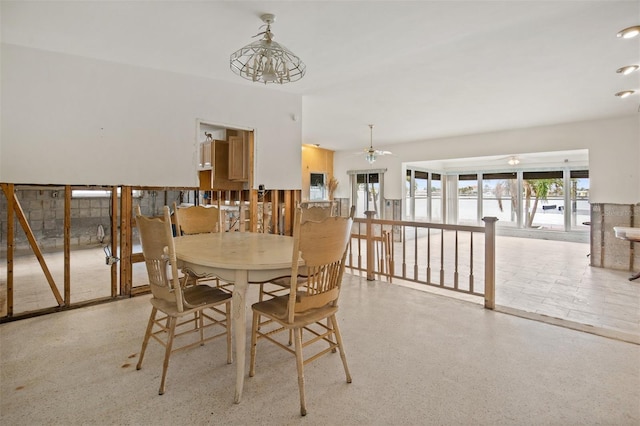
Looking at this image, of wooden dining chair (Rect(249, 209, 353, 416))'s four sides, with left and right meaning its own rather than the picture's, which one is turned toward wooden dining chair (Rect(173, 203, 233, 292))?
front

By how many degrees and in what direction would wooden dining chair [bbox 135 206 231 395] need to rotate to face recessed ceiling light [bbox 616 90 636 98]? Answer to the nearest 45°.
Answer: approximately 45° to its right

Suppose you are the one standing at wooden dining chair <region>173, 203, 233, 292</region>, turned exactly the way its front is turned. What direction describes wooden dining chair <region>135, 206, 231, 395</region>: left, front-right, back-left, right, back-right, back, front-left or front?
front-right

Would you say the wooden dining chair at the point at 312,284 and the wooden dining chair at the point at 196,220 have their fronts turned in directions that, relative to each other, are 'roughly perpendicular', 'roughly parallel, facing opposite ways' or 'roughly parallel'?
roughly parallel, facing opposite ways

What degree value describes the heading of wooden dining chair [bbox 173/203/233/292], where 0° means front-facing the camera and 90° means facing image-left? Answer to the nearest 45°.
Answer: approximately 315°

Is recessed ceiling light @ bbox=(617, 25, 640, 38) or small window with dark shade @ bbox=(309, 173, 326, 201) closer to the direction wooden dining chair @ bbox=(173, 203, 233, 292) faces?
the recessed ceiling light

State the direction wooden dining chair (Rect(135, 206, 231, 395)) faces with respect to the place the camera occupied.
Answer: facing away from the viewer and to the right of the viewer

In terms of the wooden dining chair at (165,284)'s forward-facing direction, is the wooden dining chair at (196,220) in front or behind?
in front

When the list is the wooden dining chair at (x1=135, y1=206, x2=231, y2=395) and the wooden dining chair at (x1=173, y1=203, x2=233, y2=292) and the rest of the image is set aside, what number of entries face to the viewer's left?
0

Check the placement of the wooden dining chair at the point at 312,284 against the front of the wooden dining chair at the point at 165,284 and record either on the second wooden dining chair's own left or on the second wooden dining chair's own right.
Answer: on the second wooden dining chair's own right

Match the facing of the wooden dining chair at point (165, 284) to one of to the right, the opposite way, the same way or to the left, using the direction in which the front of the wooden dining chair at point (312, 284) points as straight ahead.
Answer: to the right

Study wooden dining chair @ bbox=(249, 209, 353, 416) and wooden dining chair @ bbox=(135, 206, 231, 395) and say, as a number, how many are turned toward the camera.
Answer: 0

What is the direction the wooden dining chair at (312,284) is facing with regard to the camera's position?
facing away from the viewer and to the left of the viewer
